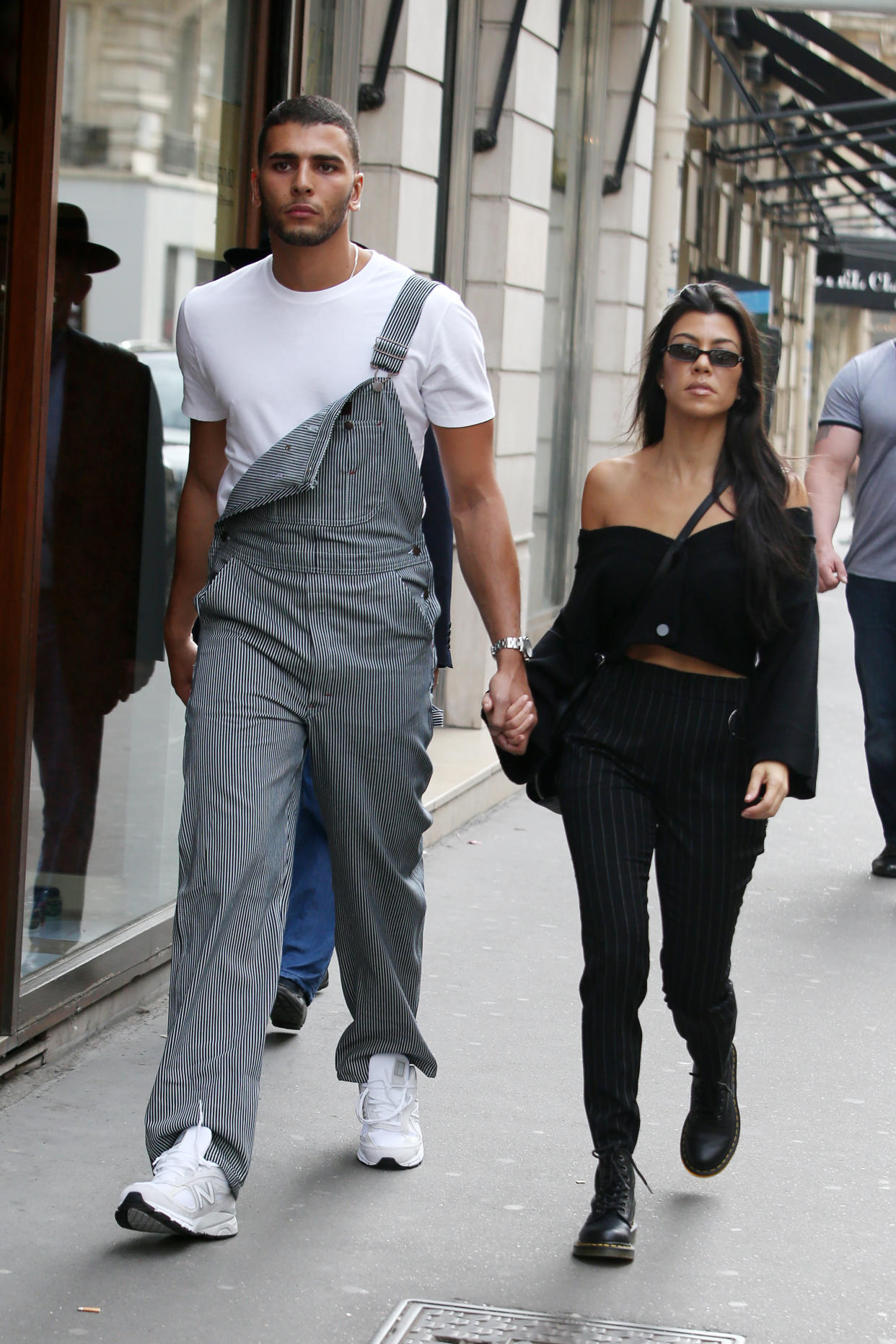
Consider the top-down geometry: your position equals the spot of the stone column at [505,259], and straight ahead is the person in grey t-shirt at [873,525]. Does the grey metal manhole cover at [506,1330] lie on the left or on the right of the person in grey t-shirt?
right

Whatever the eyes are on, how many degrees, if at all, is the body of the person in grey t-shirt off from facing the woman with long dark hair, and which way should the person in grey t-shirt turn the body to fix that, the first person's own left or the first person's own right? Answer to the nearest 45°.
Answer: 0° — they already face them

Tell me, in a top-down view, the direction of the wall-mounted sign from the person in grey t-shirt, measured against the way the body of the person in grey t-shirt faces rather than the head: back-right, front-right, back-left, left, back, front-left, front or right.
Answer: back

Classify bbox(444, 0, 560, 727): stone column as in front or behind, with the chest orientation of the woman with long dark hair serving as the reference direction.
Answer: behind

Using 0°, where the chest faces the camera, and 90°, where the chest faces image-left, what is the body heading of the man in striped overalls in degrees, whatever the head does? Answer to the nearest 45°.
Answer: approximately 0°

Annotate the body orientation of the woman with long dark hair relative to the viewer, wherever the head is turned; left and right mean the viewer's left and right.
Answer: facing the viewer

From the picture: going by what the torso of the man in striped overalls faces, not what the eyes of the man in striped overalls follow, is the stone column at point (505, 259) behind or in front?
behind
